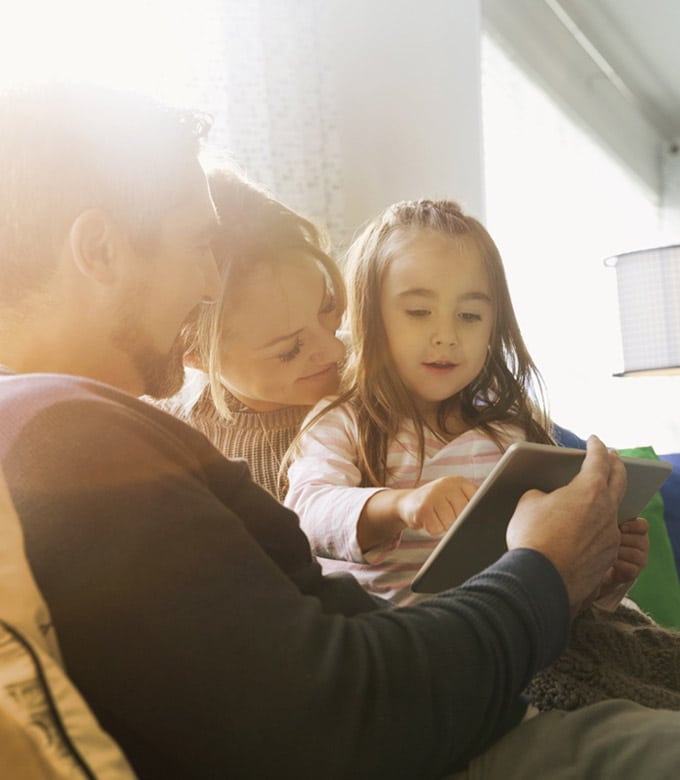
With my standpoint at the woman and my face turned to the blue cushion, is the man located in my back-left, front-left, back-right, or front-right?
back-right

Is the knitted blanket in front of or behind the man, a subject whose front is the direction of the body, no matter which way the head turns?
in front

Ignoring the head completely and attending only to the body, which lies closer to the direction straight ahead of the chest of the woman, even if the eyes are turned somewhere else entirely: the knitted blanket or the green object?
the knitted blanket

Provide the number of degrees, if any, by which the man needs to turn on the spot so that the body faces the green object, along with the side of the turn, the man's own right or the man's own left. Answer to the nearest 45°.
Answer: approximately 45° to the man's own left

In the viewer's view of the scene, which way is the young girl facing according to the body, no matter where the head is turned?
toward the camera

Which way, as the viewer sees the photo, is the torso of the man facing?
to the viewer's right

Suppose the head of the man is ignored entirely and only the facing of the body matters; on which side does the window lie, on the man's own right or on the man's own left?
on the man's own left

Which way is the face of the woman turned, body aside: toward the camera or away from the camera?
toward the camera
